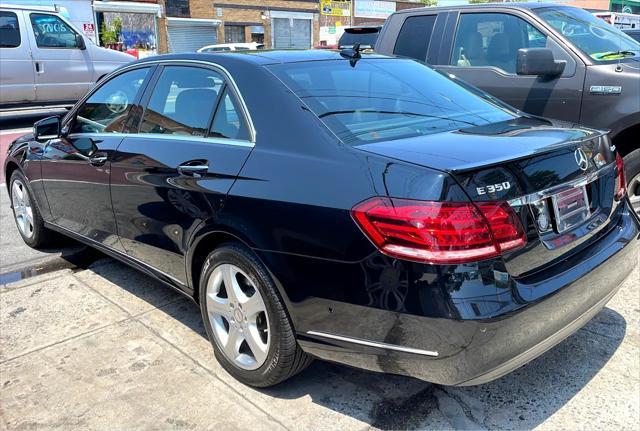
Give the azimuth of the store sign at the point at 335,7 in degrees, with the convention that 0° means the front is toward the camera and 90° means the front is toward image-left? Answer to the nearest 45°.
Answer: approximately 0°

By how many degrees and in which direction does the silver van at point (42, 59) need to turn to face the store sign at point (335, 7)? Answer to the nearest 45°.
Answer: approximately 45° to its left

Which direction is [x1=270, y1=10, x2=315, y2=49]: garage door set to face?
toward the camera

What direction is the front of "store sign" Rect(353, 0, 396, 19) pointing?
toward the camera

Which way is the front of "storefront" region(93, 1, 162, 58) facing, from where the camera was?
facing the viewer

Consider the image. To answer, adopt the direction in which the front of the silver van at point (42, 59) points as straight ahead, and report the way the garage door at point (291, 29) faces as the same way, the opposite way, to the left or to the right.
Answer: to the right

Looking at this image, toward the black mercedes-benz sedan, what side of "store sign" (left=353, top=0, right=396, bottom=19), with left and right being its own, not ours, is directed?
front

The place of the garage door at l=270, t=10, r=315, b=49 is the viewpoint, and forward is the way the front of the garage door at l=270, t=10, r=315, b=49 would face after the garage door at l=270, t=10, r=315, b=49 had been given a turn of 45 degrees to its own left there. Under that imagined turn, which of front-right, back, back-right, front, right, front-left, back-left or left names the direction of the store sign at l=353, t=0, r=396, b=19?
left

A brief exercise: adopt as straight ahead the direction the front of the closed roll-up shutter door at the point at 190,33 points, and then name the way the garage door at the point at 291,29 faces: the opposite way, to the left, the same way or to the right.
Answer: the same way

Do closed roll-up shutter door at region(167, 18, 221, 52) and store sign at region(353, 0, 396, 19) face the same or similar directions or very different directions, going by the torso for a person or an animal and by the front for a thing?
same or similar directions

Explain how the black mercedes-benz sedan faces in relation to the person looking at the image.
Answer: facing away from the viewer and to the left of the viewer

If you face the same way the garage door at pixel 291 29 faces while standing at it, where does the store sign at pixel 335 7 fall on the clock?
The store sign is roughly at 8 o'clock from the garage door.

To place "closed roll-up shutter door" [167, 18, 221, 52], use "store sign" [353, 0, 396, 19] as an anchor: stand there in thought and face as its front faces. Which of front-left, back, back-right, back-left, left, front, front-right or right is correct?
front-right

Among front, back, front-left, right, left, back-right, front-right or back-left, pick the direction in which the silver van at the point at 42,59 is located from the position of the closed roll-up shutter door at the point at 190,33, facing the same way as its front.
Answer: front

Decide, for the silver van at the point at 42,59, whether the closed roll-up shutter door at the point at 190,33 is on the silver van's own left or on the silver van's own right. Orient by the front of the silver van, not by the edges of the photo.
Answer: on the silver van's own left

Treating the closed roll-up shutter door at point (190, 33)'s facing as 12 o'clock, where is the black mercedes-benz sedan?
The black mercedes-benz sedan is roughly at 12 o'clock from the closed roll-up shutter door.

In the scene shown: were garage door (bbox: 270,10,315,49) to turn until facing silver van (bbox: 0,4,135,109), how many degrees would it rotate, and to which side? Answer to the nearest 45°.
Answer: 0° — it already faces it

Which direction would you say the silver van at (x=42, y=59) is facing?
to the viewer's right

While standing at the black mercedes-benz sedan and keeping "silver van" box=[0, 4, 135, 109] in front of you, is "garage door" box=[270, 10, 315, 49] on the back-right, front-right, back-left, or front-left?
front-right

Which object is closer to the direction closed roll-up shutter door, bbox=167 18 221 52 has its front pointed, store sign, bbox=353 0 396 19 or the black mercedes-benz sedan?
the black mercedes-benz sedan
